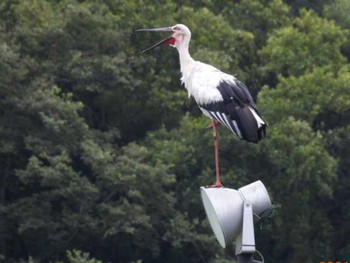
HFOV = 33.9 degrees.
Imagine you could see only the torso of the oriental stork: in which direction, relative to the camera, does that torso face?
to the viewer's left
